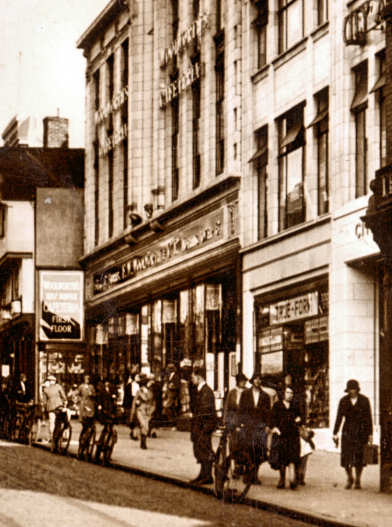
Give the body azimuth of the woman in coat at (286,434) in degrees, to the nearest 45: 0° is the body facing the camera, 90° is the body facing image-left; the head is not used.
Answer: approximately 0°

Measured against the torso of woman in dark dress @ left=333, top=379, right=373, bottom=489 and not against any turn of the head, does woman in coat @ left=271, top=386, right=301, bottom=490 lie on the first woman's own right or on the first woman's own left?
on the first woman's own right

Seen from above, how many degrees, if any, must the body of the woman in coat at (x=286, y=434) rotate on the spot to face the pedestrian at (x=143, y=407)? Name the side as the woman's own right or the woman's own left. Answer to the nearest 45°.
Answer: approximately 180°

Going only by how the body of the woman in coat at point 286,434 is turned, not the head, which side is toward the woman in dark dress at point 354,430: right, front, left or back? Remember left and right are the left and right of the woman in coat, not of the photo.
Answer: left

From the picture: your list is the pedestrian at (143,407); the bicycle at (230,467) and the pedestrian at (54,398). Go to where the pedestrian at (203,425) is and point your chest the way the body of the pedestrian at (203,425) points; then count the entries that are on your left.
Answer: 1
